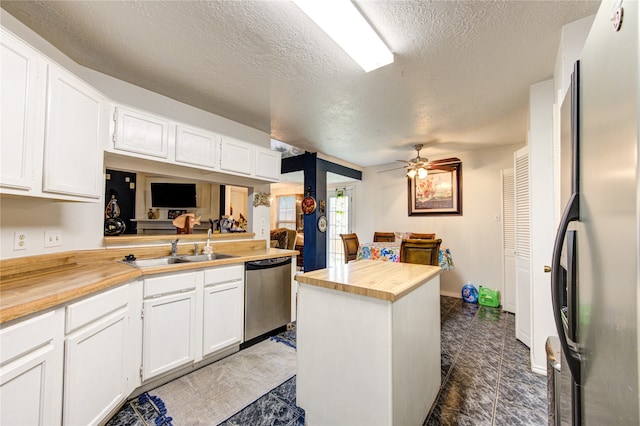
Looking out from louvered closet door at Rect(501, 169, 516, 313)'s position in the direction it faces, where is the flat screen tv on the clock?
The flat screen tv is roughly at 12 o'clock from the louvered closet door.

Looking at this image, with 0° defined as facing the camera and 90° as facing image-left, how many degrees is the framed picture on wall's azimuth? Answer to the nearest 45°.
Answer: approximately 0°

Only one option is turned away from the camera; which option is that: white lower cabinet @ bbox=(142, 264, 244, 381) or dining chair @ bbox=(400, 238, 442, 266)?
the dining chair

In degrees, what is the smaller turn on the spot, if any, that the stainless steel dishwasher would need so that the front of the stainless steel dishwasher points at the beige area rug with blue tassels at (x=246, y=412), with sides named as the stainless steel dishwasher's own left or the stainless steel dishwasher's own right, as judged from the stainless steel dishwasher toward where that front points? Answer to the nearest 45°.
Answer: approximately 45° to the stainless steel dishwasher's own right

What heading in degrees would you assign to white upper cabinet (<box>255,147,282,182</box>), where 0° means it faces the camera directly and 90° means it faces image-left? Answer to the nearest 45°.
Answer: approximately 315°

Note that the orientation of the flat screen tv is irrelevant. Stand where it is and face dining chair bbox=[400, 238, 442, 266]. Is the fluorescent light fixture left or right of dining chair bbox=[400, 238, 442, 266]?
right

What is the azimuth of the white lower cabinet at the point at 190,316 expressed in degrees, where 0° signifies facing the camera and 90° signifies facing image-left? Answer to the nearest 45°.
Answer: approximately 315°

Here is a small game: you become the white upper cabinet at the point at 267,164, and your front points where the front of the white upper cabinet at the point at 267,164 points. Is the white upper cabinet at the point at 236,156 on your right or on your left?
on your right

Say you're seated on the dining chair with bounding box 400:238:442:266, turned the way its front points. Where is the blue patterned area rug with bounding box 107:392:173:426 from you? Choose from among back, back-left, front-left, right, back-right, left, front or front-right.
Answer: back-left

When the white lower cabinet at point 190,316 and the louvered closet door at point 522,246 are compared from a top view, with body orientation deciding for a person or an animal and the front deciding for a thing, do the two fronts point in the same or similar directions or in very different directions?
very different directions

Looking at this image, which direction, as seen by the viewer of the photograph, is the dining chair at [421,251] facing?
facing away from the viewer

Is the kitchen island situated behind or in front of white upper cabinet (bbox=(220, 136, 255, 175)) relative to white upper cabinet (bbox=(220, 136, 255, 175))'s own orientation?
in front
